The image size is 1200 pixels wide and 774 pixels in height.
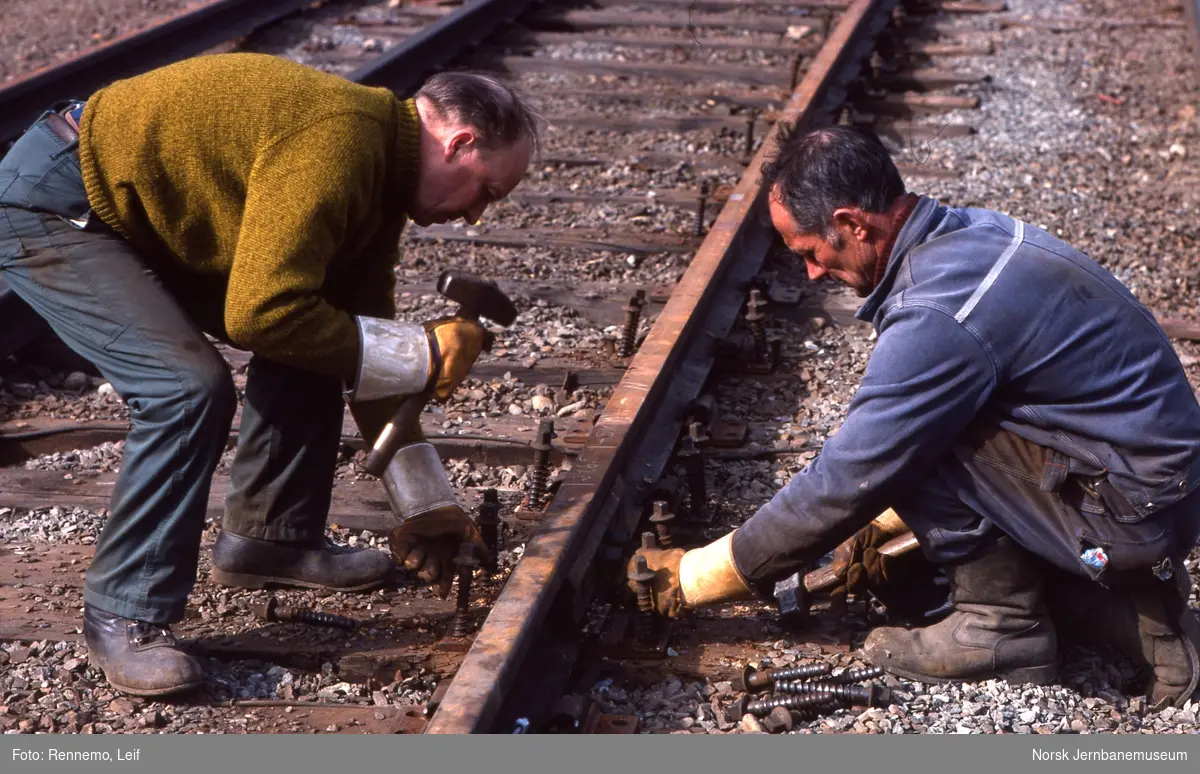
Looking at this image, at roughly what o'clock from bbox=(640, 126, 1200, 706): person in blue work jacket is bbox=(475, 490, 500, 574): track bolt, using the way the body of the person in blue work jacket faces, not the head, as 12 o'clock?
The track bolt is roughly at 12 o'clock from the person in blue work jacket.

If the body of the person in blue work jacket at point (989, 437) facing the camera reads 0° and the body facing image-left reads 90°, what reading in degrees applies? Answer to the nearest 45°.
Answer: approximately 90°

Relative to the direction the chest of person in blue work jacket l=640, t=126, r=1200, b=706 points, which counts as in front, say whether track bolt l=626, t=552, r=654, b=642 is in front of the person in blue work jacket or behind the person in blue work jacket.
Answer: in front

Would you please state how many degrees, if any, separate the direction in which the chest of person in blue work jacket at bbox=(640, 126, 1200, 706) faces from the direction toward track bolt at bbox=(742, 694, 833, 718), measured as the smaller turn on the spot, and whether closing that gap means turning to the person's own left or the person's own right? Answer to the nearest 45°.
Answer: approximately 45° to the person's own left

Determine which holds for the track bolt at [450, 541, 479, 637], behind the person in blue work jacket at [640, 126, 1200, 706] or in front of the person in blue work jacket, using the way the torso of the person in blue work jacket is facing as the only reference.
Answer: in front

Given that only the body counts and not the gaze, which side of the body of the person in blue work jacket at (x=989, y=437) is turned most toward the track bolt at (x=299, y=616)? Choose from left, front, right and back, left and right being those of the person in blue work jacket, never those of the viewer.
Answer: front

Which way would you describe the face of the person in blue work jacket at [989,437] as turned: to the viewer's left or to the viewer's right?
to the viewer's left

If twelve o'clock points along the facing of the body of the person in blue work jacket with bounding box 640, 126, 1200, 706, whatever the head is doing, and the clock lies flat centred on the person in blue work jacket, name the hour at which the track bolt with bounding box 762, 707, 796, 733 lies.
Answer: The track bolt is roughly at 10 o'clock from the person in blue work jacket.
